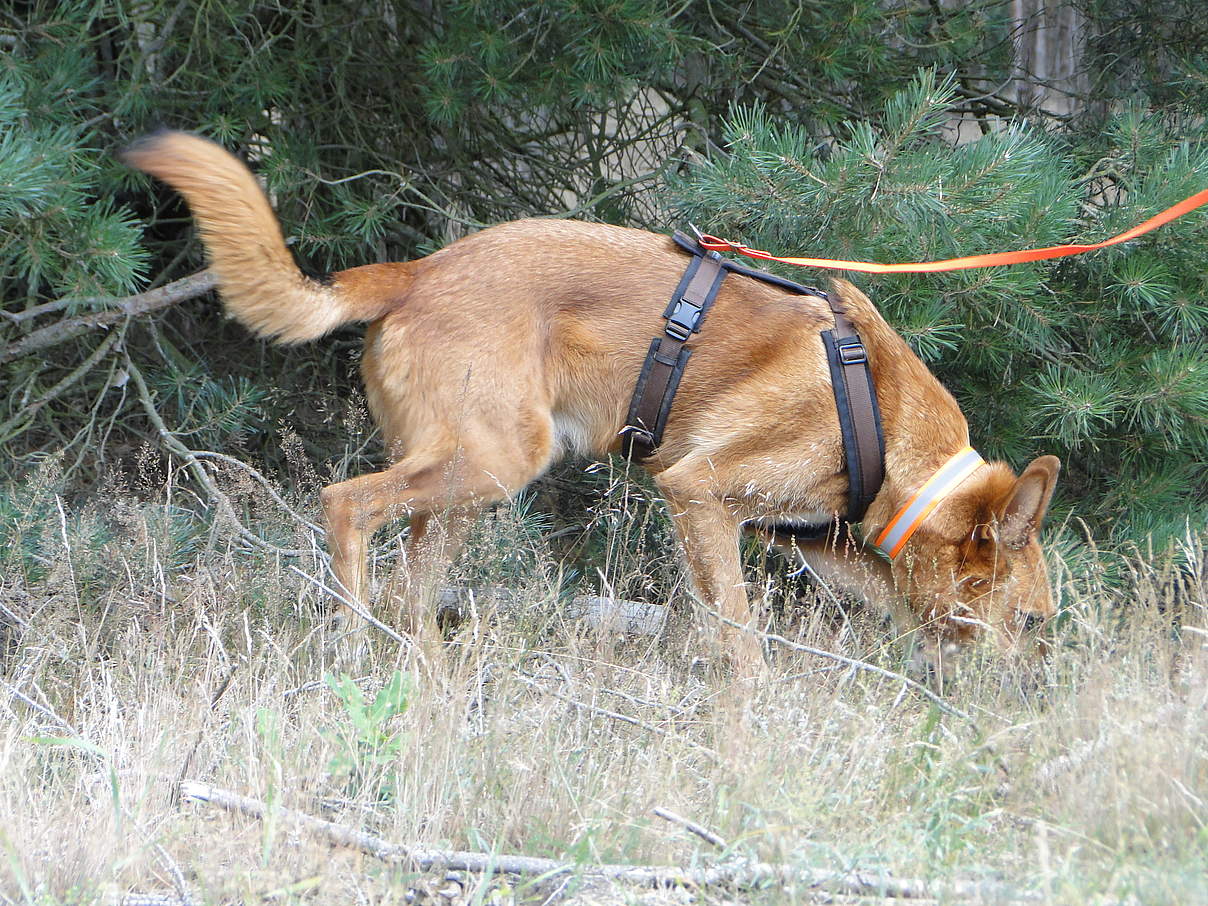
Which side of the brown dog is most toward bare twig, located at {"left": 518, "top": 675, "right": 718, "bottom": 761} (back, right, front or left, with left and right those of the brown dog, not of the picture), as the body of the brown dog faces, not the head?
right

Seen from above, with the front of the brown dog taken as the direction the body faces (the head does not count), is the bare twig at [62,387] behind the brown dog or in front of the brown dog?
behind

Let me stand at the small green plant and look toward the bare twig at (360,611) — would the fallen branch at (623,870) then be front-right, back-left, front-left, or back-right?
back-right

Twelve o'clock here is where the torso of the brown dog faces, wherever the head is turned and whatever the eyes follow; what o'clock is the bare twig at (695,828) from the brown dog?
The bare twig is roughly at 3 o'clock from the brown dog.

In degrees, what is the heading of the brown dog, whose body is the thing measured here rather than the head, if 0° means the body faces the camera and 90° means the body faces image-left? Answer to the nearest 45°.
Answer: approximately 270°

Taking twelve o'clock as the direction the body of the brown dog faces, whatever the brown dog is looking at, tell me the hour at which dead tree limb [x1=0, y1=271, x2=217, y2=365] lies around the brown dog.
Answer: The dead tree limb is roughly at 7 o'clock from the brown dog.

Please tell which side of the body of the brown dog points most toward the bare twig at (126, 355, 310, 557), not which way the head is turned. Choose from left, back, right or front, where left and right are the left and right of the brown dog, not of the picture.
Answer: back

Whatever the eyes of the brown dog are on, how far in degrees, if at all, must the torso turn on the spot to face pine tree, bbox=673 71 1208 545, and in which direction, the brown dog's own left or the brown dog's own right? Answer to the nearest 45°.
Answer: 0° — it already faces it
